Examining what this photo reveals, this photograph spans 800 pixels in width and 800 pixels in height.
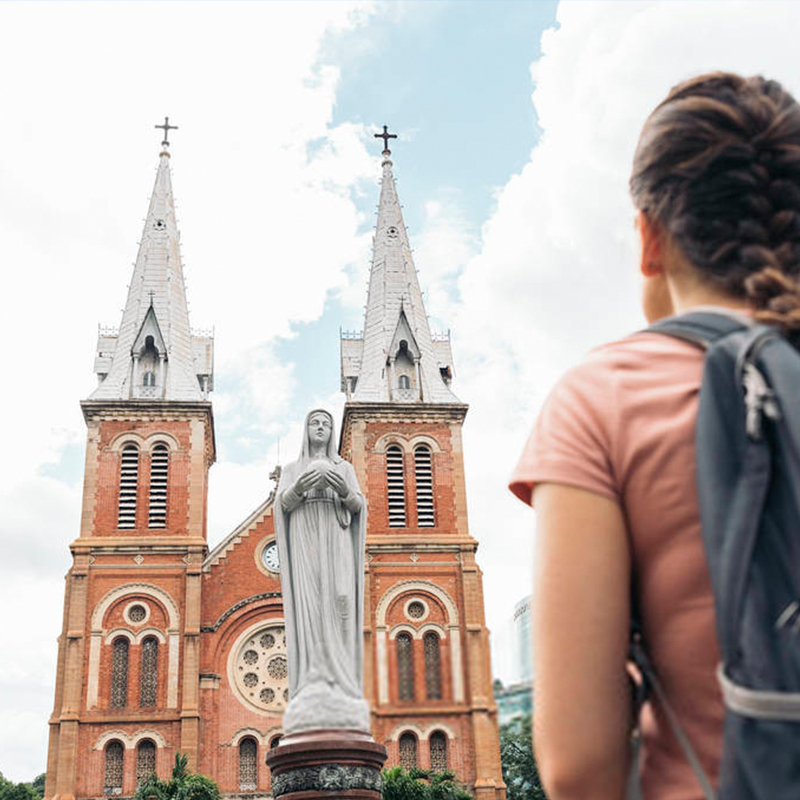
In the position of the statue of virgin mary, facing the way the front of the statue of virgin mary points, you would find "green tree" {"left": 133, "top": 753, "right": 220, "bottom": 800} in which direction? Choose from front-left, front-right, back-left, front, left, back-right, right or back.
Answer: back

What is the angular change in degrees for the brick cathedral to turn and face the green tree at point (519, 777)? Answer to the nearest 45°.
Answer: approximately 90° to its left

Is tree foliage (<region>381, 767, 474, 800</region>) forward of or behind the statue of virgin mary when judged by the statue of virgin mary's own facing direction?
behind

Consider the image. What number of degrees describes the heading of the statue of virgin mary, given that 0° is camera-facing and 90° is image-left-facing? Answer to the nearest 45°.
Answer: approximately 0°

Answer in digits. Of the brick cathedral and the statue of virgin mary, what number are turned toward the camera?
2

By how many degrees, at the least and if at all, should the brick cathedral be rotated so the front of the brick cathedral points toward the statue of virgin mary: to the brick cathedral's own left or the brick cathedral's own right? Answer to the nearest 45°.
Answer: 0° — it already faces it

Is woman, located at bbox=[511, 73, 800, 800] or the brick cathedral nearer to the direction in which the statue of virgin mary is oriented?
the woman

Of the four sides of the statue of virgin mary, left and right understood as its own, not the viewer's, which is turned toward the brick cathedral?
back

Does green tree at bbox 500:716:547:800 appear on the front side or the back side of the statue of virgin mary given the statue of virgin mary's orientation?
on the back side

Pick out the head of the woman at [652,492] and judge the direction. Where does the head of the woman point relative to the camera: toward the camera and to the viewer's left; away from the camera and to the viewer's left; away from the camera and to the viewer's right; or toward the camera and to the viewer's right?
away from the camera and to the viewer's left

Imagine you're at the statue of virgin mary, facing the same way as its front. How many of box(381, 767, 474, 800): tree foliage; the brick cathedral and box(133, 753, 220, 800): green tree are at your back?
3
